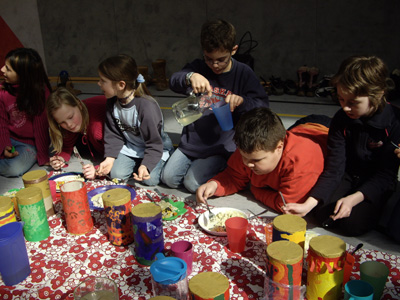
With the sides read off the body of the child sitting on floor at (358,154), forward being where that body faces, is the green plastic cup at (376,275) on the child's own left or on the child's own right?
on the child's own left

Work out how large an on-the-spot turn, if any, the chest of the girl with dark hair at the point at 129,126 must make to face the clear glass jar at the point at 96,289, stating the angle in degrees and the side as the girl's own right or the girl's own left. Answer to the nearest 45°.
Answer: approximately 45° to the girl's own left

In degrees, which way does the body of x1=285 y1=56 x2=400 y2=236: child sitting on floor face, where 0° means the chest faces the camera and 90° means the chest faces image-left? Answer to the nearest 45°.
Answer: approximately 45°

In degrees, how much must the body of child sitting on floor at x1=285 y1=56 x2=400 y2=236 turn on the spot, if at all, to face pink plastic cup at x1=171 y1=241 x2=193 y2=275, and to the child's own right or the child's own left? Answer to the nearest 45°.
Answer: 0° — they already face it

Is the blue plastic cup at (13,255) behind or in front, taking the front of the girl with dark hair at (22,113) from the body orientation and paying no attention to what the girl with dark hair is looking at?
in front

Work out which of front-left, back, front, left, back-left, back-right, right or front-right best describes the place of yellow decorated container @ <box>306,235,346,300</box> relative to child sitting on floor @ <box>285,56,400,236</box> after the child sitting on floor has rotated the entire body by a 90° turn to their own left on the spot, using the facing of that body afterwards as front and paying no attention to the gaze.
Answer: front-right

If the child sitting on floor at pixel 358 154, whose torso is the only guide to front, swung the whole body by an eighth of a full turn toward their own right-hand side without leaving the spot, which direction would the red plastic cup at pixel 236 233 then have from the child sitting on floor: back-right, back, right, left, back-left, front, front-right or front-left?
front-left

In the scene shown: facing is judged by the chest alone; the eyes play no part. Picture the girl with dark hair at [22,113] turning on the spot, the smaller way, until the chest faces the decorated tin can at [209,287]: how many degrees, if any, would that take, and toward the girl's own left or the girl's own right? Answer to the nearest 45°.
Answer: approximately 45° to the girl's own left

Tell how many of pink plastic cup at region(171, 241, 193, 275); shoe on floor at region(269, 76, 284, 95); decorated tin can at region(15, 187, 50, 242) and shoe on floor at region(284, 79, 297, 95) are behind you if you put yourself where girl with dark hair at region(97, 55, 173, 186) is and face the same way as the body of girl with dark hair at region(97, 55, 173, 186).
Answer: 2

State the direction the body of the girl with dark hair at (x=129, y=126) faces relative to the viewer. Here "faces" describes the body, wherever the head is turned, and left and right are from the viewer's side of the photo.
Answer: facing the viewer and to the left of the viewer

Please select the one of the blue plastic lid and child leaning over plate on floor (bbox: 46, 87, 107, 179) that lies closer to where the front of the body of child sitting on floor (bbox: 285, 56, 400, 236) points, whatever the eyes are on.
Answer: the blue plastic lid

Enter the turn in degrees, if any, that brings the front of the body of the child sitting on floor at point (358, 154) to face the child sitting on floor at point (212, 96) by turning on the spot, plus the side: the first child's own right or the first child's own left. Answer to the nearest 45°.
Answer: approximately 90° to the first child's own right

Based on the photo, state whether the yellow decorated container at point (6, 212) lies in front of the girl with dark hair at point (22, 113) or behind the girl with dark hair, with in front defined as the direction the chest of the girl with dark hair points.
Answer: in front
